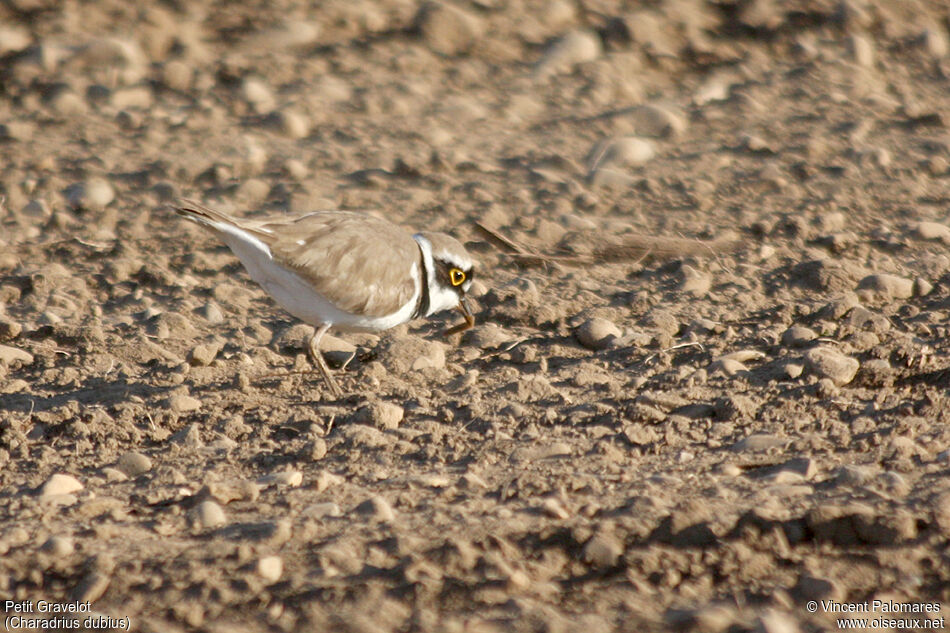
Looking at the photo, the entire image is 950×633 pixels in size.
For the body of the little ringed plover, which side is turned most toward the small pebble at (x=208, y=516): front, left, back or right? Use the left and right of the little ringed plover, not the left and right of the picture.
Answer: right

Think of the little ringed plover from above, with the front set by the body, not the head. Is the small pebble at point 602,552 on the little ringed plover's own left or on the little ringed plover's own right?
on the little ringed plover's own right

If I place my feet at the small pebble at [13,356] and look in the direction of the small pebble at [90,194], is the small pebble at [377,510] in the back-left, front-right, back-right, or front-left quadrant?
back-right

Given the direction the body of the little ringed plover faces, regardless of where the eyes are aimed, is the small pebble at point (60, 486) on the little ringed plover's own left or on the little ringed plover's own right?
on the little ringed plover's own right

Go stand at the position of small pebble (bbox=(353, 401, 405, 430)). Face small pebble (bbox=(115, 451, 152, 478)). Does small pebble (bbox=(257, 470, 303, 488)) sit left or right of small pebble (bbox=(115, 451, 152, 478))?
left

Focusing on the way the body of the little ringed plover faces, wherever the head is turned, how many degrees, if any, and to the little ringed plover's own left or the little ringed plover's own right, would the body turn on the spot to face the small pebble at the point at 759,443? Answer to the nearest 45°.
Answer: approximately 45° to the little ringed plover's own right

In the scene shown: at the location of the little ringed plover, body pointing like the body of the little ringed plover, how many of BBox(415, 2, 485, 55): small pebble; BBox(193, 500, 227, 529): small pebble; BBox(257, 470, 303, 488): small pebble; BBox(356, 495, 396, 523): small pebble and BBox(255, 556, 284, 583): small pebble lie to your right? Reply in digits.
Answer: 4

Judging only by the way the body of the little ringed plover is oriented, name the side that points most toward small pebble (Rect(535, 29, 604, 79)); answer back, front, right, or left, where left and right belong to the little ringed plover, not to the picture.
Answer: left

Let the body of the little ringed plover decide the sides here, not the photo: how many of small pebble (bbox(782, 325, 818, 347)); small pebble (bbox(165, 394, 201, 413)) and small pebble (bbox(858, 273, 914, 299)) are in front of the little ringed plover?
2

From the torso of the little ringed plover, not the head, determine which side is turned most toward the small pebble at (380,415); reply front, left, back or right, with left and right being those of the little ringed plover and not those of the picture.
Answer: right

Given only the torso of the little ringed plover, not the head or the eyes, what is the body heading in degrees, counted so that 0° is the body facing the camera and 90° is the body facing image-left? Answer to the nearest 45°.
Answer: approximately 270°
